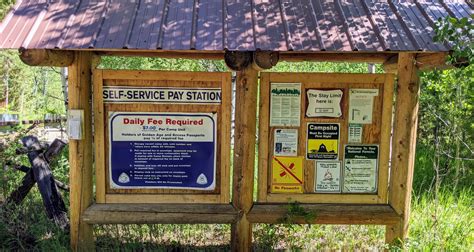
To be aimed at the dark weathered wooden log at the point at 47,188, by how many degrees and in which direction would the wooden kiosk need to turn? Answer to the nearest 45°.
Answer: approximately 90° to its right

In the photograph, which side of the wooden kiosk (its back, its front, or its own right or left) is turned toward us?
front
